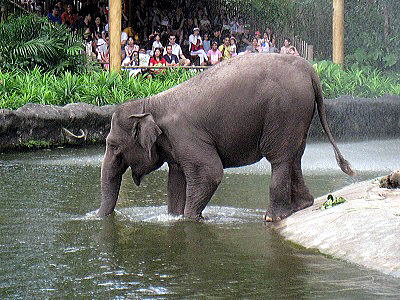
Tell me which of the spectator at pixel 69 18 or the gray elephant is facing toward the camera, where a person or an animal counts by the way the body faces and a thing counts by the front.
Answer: the spectator

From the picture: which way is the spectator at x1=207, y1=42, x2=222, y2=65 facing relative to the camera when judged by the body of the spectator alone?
toward the camera

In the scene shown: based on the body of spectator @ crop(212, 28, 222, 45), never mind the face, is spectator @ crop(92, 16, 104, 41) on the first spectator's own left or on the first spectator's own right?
on the first spectator's own right

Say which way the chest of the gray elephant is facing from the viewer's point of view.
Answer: to the viewer's left

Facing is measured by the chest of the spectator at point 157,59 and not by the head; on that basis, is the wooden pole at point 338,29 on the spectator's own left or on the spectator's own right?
on the spectator's own left

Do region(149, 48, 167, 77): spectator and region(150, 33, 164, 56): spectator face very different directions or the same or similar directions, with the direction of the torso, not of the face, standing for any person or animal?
same or similar directions

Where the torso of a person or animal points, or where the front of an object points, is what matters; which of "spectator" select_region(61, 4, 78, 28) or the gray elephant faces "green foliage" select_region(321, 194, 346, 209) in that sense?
the spectator

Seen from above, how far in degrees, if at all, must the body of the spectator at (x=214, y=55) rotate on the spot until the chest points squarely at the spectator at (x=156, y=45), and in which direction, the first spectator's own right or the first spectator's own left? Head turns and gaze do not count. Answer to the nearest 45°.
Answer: approximately 90° to the first spectator's own right

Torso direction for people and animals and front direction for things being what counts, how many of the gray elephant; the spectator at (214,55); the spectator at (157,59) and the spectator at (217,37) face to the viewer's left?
1

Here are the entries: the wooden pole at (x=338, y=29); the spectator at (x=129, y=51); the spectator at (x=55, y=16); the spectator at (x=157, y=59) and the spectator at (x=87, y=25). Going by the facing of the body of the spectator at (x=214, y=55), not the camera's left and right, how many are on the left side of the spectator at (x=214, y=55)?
1

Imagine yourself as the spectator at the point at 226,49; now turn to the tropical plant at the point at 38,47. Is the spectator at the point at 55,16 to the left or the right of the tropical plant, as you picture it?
right

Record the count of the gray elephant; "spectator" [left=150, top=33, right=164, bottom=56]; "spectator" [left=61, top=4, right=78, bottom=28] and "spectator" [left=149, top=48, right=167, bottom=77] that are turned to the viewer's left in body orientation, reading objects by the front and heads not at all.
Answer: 1

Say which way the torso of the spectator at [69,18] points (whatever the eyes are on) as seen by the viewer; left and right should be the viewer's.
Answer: facing the viewer

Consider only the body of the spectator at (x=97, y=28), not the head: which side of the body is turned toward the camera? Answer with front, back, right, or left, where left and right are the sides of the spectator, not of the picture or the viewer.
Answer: front

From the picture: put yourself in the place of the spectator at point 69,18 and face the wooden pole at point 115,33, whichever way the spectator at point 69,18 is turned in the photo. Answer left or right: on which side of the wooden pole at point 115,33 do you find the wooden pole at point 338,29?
left

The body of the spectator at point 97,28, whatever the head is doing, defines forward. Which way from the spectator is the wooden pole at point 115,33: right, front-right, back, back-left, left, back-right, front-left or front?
front
